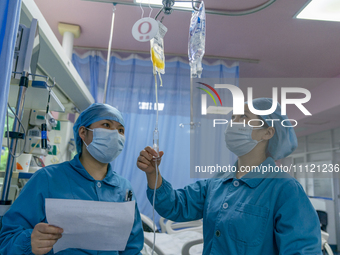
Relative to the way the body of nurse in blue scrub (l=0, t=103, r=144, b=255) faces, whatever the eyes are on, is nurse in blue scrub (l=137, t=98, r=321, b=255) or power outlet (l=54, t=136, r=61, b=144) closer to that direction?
the nurse in blue scrub

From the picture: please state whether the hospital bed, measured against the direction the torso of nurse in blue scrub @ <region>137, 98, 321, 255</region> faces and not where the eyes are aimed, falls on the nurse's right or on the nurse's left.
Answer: on the nurse's right

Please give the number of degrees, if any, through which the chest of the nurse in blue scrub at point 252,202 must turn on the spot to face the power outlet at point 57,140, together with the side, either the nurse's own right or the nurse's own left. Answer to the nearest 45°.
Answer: approximately 90° to the nurse's own right

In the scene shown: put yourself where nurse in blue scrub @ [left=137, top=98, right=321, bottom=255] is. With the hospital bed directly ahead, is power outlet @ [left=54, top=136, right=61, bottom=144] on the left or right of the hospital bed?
left

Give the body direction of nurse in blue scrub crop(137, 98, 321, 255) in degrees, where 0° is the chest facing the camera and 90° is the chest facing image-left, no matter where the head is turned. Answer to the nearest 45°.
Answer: approximately 45°

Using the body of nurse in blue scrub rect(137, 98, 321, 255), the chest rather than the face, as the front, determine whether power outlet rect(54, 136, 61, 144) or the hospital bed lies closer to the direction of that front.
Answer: the power outlet

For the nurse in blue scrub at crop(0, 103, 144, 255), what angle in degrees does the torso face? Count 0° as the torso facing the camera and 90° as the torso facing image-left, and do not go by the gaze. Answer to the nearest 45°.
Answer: approximately 315°
